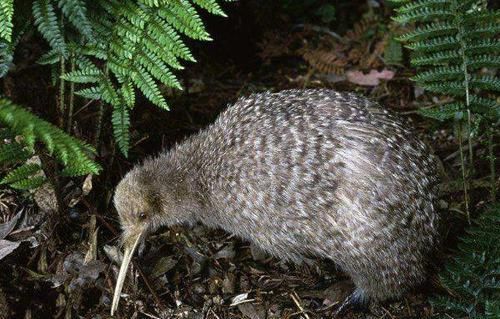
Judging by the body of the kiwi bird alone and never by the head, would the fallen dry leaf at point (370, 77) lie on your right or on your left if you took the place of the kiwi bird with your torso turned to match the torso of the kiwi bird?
on your right

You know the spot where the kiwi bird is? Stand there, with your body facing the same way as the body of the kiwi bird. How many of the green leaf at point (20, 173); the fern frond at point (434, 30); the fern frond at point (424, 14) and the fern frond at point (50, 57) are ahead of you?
2

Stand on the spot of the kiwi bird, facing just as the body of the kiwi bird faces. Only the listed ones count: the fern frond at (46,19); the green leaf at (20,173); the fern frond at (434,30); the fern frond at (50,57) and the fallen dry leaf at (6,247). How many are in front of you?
4

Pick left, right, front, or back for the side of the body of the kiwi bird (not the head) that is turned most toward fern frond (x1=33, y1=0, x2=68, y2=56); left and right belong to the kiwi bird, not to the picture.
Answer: front

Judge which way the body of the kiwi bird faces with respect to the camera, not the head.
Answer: to the viewer's left

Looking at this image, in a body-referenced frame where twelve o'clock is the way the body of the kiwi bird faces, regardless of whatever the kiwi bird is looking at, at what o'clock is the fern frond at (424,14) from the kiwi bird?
The fern frond is roughly at 5 o'clock from the kiwi bird.

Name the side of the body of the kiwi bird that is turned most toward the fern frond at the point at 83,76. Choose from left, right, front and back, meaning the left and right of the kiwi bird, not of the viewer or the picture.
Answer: front

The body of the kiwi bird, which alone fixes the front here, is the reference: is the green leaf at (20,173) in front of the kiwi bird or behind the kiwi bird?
in front

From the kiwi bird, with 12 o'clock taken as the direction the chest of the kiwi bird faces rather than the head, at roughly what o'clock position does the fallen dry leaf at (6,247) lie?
The fallen dry leaf is roughly at 12 o'clock from the kiwi bird.
